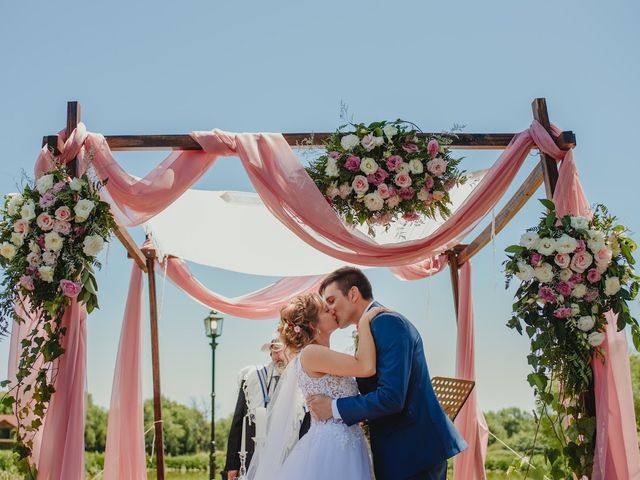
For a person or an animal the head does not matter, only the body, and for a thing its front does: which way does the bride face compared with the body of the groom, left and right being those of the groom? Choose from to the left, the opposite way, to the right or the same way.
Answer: the opposite way

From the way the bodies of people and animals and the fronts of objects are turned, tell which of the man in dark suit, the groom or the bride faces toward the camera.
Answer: the man in dark suit

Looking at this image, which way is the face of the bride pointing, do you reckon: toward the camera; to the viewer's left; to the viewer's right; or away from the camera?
to the viewer's right

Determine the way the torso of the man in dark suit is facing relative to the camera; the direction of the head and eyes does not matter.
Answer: toward the camera

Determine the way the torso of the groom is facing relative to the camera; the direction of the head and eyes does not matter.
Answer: to the viewer's left

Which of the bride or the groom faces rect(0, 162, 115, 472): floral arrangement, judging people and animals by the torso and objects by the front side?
the groom

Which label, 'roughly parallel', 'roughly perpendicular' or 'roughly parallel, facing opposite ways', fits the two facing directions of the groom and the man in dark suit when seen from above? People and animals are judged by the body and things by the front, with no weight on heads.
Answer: roughly perpendicular

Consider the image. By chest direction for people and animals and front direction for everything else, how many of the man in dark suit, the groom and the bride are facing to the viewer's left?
1

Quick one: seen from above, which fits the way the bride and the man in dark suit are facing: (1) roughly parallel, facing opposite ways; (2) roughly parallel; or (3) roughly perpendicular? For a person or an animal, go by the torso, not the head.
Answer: roughly perpendicular

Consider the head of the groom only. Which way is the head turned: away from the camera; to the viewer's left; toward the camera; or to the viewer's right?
to the viewer's left

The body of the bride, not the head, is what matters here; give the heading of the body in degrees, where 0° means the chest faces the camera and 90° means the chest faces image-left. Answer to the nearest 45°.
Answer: approximately 270°
